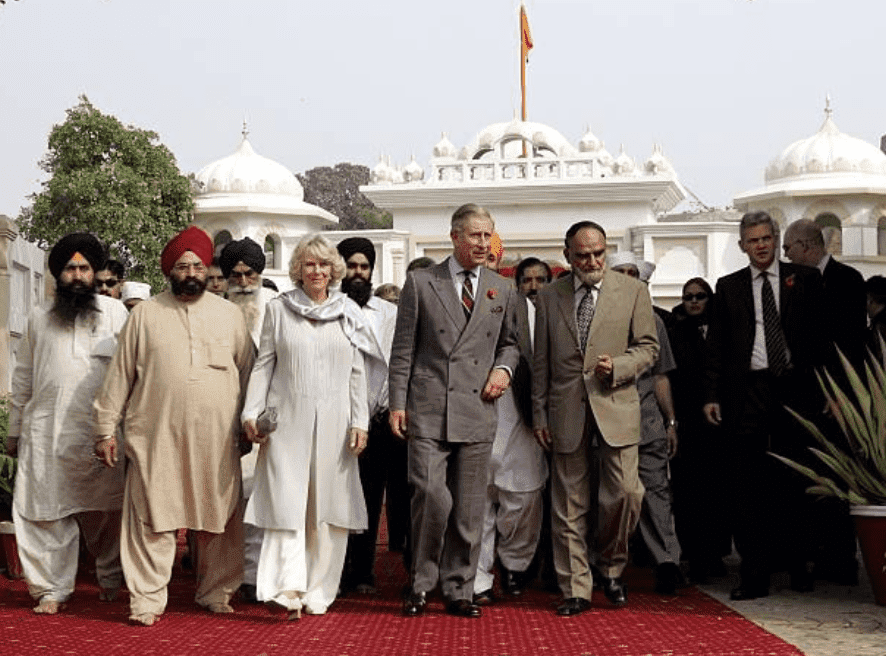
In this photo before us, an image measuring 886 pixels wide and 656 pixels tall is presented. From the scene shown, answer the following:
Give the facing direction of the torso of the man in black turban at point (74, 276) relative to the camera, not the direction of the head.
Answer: toward the camera

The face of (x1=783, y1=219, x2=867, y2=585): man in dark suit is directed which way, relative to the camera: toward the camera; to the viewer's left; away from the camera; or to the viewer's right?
to the viewer's left

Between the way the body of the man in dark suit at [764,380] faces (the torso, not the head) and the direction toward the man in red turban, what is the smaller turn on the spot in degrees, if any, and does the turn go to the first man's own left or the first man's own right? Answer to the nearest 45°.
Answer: approximately 45° to the first man's own right

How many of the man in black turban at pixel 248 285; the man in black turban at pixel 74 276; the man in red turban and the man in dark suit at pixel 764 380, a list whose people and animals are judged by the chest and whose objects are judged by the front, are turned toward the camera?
4

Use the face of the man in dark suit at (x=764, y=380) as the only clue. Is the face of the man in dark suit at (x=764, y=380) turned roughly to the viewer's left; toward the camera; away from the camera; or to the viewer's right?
toward the camera

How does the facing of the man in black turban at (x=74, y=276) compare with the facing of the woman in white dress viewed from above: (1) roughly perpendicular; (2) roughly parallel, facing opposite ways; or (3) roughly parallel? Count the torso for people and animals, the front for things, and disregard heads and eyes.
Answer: roughly parallel

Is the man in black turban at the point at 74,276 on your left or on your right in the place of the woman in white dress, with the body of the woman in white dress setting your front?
on your right

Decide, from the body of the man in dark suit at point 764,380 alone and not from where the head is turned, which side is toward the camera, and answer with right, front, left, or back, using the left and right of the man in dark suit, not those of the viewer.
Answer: front

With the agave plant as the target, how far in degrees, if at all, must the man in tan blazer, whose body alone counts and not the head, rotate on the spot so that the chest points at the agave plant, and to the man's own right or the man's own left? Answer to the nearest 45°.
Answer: approximately 90° to the man's own left

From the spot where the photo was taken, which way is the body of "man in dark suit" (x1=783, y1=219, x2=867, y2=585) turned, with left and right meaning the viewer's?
facing to the left of the viewer

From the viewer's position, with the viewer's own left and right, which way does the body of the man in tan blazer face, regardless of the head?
facing the viewer

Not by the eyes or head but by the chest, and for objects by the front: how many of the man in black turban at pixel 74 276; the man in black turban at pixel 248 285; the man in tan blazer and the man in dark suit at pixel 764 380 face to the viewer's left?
0

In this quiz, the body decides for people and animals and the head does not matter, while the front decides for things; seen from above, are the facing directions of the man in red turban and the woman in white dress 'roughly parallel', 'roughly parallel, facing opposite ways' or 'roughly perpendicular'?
roughly parallel

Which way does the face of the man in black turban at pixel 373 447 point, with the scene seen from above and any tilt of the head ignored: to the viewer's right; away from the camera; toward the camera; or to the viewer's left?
toward the camera
